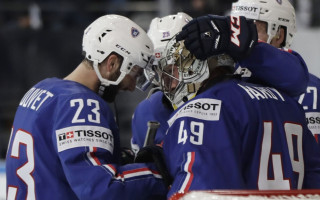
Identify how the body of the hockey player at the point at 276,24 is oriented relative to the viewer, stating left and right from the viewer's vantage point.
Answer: facing to the left of the viewer

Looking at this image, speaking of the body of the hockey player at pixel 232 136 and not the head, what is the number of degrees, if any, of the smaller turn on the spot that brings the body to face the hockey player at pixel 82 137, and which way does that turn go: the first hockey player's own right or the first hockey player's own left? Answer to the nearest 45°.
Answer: approximately 45° to the first hockey player's own left

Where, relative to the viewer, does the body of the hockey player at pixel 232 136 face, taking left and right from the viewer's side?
facing away from the viewer and to the left of the viewer

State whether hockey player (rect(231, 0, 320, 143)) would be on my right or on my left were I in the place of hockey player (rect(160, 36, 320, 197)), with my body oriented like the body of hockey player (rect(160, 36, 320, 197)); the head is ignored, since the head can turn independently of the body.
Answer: on my right
